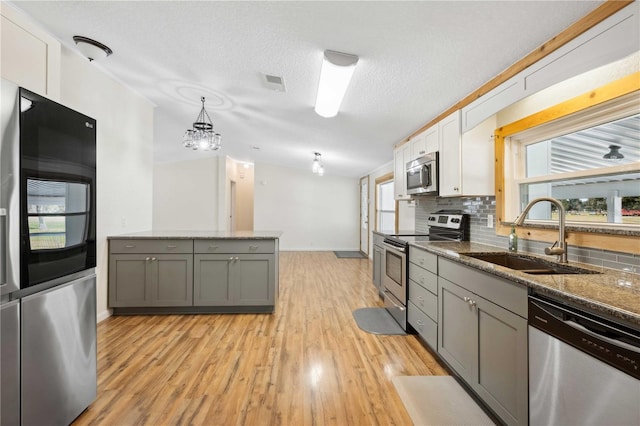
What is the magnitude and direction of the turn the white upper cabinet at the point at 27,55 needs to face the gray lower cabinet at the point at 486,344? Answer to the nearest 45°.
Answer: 0° — it already faces it

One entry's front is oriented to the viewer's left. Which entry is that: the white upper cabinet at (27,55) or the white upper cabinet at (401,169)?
the white upper cabinet at (401,169)

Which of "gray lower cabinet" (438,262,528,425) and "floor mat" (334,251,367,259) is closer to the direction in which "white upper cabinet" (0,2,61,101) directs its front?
the gray lower cabinet

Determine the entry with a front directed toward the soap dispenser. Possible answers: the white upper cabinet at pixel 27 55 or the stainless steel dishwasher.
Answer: the white upper cabinet

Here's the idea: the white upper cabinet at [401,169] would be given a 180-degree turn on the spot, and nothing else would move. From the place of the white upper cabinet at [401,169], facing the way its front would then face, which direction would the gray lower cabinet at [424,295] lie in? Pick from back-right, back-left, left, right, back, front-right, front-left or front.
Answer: right

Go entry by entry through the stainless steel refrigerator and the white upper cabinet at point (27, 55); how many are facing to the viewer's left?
0

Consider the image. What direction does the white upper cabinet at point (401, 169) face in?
to the viewer's left

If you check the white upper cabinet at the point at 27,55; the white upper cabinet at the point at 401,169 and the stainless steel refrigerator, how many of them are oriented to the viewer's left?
1

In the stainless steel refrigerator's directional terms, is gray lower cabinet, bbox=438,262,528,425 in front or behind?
in front

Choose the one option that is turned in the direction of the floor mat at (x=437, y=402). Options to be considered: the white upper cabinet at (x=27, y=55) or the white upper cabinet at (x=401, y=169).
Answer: the white upper cabinet at (x=27, y=55)

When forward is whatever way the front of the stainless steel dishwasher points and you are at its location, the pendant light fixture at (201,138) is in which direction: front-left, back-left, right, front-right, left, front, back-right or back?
front-right

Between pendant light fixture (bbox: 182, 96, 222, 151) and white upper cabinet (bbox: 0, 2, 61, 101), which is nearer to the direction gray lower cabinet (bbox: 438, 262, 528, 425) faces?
the white upper cabinet
